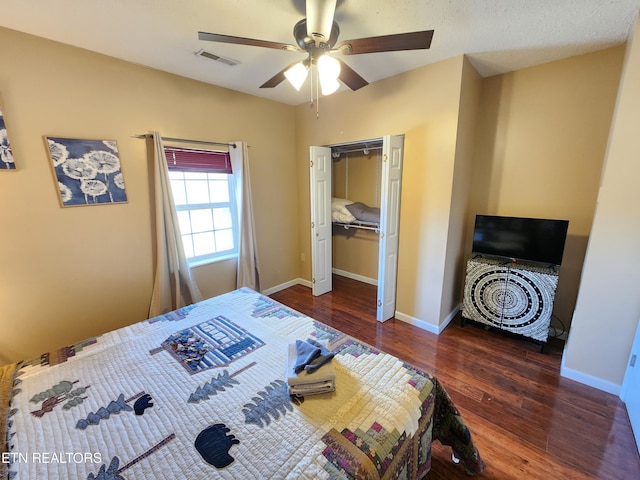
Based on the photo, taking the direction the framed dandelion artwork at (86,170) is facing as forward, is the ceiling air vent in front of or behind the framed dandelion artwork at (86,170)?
in front

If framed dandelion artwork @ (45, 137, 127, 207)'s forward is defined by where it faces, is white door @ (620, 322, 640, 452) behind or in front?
in front

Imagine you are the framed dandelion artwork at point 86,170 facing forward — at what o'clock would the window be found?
The window is roughly at 10 o'clock from the framed dandelion artwork.

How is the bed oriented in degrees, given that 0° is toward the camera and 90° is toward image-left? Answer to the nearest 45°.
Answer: approximately 225°

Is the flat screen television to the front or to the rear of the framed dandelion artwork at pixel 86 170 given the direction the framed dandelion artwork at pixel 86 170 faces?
to the front

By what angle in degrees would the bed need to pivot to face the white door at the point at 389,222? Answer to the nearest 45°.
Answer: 0° — it already faces it

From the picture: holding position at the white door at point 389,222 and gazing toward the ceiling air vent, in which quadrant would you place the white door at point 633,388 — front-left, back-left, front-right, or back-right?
back-left

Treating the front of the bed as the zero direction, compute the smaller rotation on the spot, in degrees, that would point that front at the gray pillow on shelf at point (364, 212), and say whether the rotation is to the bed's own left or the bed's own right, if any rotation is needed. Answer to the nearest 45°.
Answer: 0° — it already faces it

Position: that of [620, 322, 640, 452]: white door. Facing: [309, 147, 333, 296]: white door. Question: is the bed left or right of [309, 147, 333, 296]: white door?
left

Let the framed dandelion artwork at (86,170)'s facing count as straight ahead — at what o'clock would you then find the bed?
The bed is roughly at 1 o'clock from the framed dandelion artwork.

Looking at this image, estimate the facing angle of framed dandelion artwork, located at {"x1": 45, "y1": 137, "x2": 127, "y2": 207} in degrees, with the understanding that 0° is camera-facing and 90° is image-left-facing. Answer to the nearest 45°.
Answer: approximately 315°
